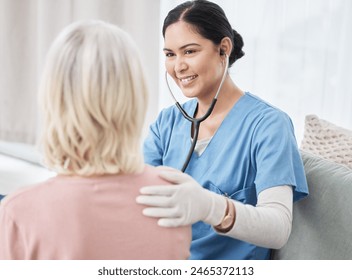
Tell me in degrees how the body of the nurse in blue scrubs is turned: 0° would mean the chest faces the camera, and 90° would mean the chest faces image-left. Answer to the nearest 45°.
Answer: approximately 45°
